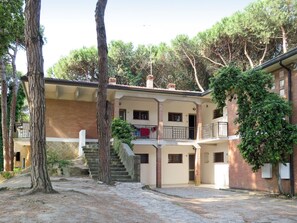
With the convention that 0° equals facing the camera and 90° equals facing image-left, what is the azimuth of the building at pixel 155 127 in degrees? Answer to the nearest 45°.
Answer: approximately 0°

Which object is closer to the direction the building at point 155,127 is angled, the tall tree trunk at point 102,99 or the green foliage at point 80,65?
the tall tree trunk

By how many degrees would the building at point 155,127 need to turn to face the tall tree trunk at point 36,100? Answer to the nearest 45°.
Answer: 0° — it already faces it

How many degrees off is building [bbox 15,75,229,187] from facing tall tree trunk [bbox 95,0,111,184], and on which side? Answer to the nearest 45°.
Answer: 0° — it already faces it

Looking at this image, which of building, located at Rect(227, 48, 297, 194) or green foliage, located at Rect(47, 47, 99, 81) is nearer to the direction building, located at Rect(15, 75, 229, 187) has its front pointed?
the building

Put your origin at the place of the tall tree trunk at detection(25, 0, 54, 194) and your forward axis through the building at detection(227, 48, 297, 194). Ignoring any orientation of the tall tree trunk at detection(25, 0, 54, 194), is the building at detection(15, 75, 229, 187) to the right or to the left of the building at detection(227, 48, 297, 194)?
left
